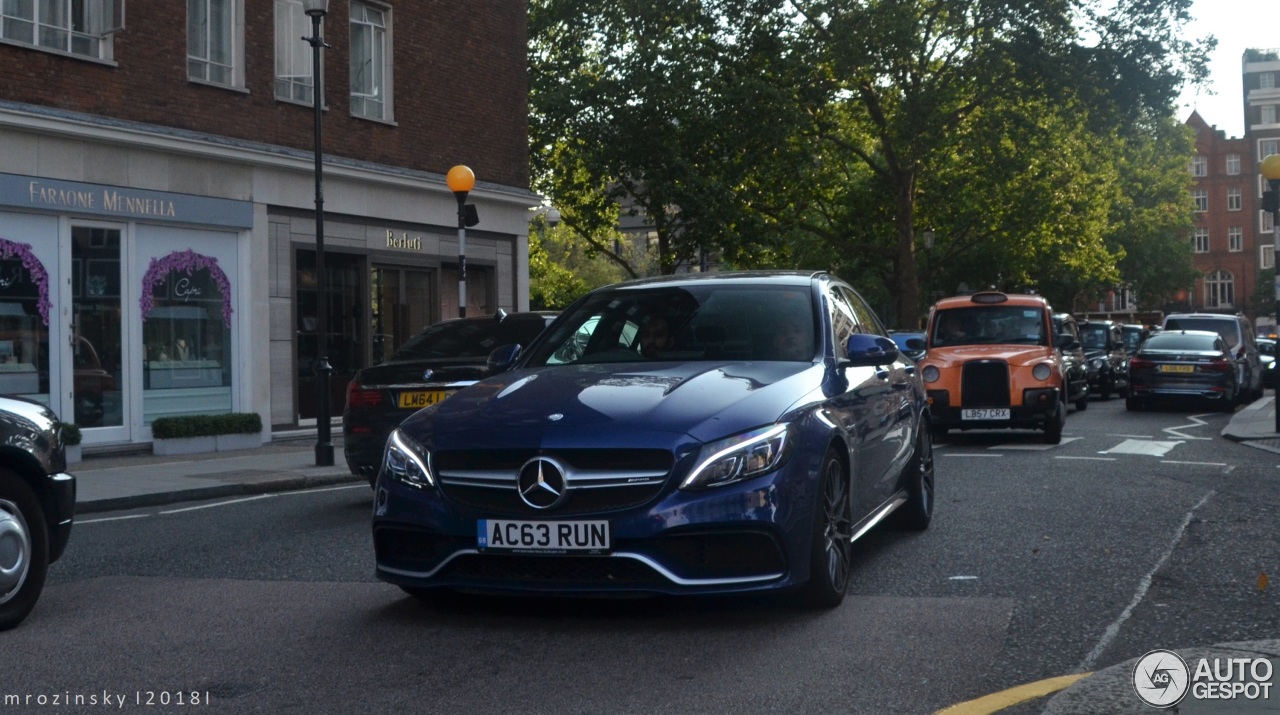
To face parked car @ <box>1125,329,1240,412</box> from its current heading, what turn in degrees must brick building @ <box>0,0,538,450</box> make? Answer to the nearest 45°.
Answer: approximately 45° to its left

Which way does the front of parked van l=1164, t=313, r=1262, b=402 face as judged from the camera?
facing away from the viewer

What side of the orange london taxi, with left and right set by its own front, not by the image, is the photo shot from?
front

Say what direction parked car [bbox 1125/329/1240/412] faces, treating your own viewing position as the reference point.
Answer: facing away from the viewer

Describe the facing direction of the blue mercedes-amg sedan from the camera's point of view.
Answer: facing the viewer and to the left of the viewer

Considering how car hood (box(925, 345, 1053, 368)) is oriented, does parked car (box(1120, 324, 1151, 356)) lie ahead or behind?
behind

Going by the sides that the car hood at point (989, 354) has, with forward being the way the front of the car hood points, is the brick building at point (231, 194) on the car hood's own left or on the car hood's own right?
on the car hood's own right

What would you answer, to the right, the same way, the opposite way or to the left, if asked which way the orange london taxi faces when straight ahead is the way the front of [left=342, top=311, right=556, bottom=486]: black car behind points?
the opposite way

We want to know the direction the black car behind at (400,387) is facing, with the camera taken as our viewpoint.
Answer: facing away from the viewer and to the right of the viewer

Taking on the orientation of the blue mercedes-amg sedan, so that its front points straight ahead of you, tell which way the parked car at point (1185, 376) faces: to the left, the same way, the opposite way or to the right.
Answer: the opposite way

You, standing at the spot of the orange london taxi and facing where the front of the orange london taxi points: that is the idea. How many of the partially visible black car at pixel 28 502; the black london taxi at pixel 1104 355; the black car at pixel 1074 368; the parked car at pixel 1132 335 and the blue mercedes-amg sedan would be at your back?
3

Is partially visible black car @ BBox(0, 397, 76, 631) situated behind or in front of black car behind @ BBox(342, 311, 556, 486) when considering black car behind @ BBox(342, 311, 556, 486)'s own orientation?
behind

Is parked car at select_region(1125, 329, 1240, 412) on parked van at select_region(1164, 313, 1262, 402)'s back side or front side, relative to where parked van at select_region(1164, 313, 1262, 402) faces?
on the back side

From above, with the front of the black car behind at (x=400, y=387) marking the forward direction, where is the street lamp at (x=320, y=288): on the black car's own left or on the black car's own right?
on the black car's own left

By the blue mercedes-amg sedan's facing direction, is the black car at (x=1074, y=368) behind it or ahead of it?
behind

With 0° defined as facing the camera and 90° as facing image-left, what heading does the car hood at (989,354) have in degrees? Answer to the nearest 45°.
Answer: approximately 0°

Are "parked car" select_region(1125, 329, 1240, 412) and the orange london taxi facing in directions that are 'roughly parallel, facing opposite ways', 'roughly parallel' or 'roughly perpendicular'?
roughly parallel, facing opposite ways

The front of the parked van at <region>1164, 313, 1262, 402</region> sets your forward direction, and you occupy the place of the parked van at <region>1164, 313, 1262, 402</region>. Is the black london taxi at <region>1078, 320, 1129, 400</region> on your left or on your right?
on your left
